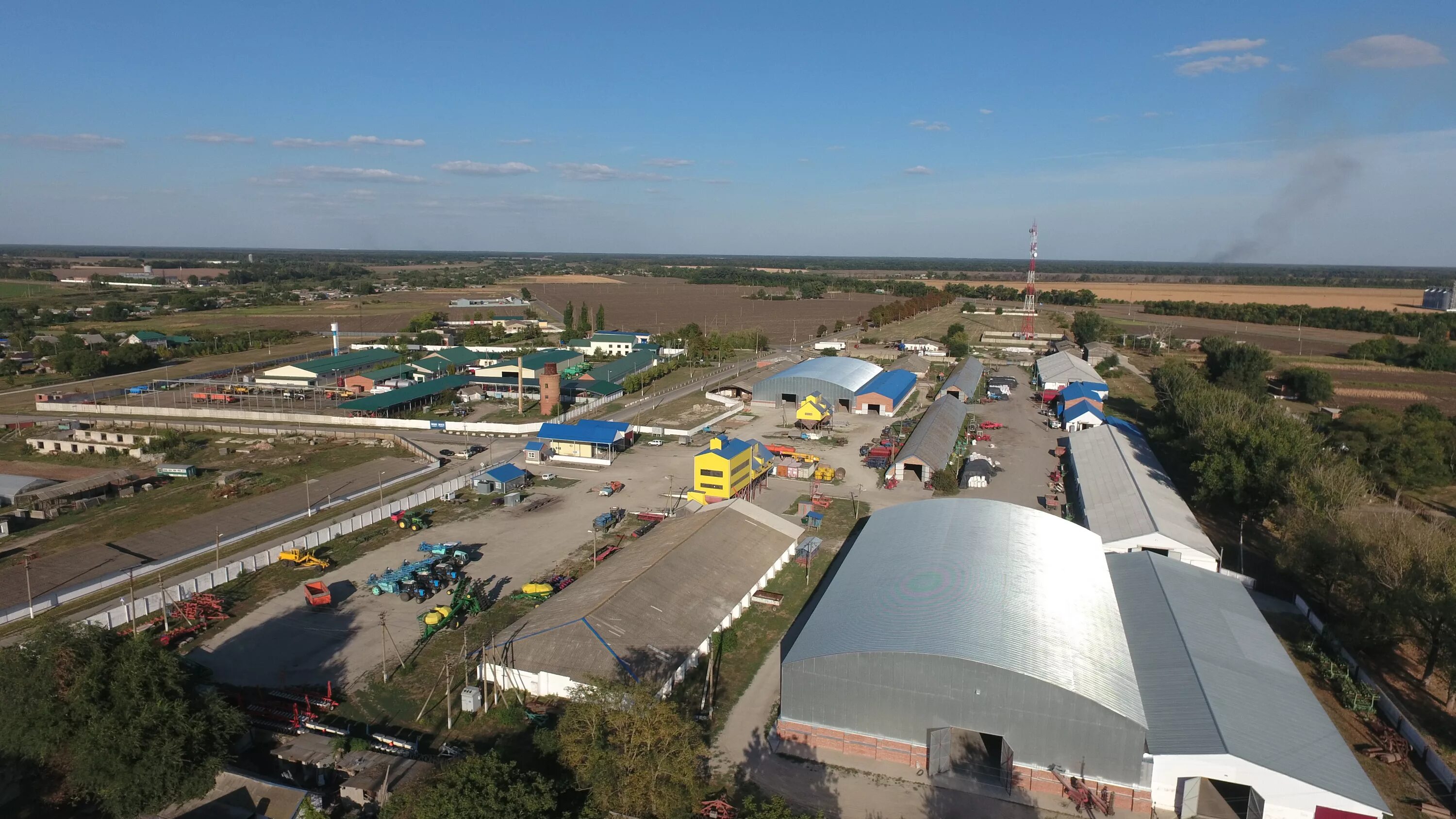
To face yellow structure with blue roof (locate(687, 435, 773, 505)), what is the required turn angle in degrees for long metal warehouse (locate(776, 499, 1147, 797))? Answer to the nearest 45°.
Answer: approximately 135° to its right

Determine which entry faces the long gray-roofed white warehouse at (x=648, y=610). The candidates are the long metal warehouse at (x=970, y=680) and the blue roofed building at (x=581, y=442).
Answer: the blue roofed building

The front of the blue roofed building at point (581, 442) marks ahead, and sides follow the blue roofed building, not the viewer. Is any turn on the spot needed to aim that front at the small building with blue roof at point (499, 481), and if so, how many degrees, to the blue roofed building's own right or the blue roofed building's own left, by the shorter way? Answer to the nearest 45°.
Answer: approximately 45° to the blue roofed building's own right

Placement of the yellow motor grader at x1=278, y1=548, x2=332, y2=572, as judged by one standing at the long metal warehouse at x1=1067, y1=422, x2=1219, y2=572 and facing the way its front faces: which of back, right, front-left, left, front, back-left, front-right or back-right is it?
front-right

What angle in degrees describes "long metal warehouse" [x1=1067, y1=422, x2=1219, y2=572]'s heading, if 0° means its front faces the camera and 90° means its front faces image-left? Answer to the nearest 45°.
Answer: approximately 0°

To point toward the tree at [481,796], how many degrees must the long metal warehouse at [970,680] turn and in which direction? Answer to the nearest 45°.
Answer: approximately 45° to its right

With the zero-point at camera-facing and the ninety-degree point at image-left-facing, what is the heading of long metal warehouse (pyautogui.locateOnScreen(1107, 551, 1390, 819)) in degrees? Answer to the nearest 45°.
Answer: approximately 0°

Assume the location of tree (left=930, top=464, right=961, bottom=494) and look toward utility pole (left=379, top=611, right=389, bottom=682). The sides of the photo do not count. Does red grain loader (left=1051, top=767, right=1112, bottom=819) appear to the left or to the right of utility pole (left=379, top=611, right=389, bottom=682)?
left

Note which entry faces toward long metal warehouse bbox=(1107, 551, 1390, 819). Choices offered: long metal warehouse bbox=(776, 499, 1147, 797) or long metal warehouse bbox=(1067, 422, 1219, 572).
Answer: long metal warehouse bbox=(1067, 422, 1219, 572)

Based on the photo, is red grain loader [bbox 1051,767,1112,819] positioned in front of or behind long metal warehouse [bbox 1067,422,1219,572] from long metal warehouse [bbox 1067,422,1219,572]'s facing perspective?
in front

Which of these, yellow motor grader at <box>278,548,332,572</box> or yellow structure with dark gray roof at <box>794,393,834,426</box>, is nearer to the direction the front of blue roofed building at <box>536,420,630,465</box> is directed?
the yellow motor grader

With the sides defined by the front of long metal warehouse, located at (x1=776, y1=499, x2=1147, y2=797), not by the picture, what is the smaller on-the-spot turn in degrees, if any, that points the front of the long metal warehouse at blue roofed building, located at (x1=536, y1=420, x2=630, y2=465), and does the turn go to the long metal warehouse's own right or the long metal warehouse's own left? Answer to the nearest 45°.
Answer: approximately 135° to the long metal warehouse's own right

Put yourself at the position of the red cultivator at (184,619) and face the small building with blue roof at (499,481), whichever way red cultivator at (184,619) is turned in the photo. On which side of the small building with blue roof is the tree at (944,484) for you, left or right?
right
